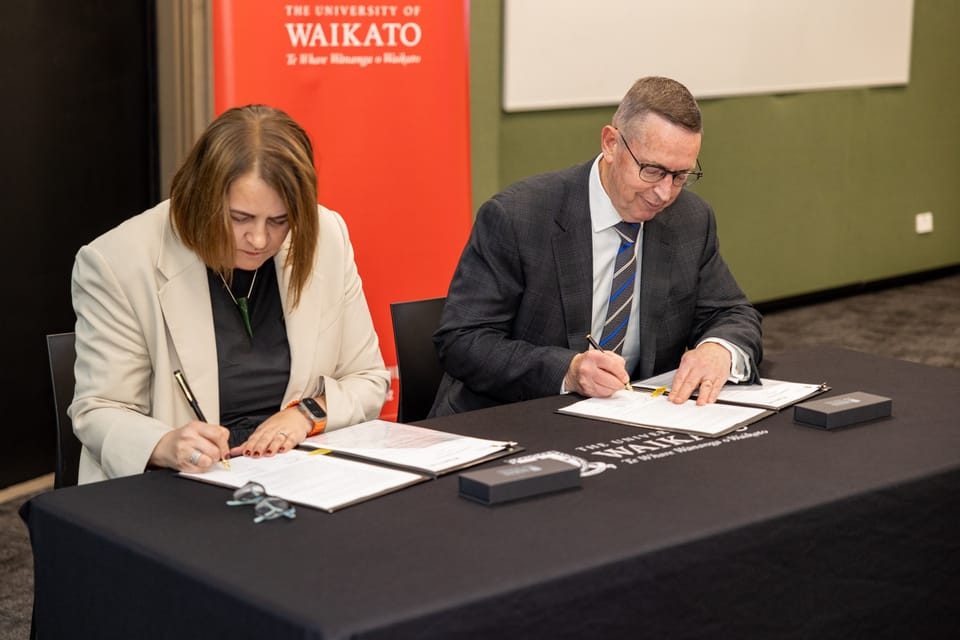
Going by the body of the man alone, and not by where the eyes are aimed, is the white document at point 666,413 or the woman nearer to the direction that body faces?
the white document

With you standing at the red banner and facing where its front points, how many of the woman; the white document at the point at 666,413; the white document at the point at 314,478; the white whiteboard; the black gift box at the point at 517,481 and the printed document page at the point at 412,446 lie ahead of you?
5

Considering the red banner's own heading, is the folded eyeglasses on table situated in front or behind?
in front

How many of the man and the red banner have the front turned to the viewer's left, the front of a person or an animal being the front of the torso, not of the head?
0

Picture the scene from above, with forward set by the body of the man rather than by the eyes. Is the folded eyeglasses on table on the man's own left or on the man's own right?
on the man's own right

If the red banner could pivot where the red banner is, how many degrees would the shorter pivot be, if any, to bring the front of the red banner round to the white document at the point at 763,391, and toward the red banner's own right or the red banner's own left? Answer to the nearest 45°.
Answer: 0° — it already faces it

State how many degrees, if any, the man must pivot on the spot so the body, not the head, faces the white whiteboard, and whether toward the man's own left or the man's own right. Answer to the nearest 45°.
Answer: approximately 135° to the man's own left

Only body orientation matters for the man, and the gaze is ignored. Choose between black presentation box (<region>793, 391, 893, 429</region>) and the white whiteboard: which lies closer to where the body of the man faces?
the black presentation box

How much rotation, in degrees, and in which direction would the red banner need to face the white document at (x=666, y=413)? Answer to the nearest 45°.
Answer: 0° — it already faces it

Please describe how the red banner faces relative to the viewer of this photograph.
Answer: facing the viewer
